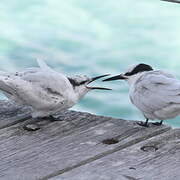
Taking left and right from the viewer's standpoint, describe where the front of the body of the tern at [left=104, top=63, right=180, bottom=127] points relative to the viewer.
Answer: facing to the left of the viewer

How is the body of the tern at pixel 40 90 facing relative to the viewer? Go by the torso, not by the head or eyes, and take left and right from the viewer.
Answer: facing to the right of the viewer

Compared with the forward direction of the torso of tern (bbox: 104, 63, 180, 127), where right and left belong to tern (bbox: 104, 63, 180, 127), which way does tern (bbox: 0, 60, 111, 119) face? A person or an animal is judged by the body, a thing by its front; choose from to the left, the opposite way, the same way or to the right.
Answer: the opposite way

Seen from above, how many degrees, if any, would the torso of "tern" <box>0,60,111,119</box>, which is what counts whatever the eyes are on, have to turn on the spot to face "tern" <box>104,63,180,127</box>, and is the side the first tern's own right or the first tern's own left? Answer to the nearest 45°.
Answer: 0° — it already faces it

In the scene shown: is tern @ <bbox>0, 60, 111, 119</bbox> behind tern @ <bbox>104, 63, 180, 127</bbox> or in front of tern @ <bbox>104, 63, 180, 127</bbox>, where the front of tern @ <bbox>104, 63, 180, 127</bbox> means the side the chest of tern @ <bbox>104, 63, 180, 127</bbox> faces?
in front

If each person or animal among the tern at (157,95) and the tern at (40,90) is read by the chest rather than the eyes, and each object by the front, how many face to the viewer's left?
1
